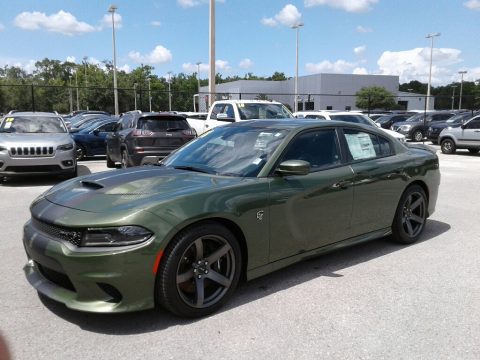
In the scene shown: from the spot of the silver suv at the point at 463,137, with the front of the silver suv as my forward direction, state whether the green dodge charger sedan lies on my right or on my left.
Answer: on my left

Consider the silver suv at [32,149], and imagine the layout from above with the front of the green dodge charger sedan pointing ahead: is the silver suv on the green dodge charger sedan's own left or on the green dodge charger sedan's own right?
on the green dodge charger sedan's own right

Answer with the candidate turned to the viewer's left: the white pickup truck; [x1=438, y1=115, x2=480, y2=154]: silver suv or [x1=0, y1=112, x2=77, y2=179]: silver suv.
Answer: [x1=438, y1=115, x2=480, y2=154]: silver suv

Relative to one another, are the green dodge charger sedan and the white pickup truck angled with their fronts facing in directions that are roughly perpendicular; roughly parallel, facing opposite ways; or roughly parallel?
roughly perpendicular

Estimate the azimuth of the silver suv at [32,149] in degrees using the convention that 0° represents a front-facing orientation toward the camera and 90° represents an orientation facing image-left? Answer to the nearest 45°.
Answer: approximately 0°

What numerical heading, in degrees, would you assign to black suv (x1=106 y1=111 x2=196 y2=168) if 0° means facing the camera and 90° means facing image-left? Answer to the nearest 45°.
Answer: approximately 135°

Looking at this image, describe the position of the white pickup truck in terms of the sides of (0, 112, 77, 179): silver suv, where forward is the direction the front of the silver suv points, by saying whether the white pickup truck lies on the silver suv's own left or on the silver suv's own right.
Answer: on the silver suv's own left

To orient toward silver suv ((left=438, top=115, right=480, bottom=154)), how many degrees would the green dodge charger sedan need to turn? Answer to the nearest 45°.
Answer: approximately 180°

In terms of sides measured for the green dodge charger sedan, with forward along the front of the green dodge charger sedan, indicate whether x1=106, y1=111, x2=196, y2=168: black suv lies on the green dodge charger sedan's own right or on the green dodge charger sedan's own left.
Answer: on the green dodge charger sedan's own right

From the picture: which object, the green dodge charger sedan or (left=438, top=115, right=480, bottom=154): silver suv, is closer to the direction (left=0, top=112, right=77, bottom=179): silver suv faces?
the green dodge charger sedan

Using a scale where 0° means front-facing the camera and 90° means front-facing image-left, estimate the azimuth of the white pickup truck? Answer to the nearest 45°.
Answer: approximately 315°

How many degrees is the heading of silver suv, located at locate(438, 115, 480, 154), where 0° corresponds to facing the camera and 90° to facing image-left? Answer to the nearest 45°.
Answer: approximately 90°

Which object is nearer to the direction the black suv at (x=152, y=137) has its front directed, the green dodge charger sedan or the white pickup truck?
the white pickup truck

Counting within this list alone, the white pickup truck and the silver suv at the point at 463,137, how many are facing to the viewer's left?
1
